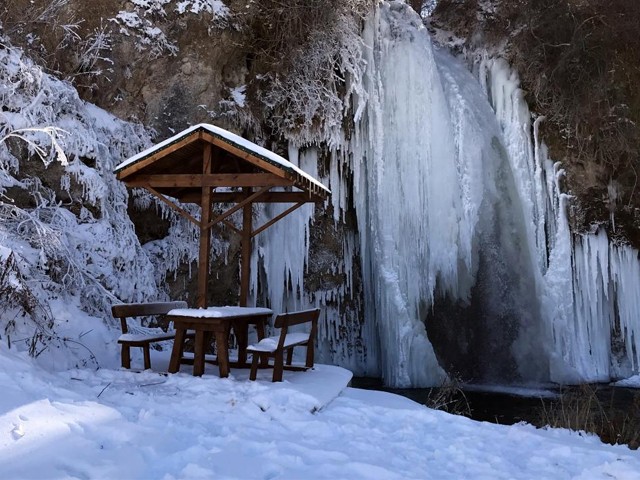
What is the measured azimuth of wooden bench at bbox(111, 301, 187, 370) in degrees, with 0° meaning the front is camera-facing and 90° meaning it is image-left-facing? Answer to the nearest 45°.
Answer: approximately 315°

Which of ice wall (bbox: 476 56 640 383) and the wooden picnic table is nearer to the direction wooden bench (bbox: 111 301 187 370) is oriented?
the wooden picnic table

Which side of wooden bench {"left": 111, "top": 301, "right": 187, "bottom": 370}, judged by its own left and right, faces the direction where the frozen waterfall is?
left

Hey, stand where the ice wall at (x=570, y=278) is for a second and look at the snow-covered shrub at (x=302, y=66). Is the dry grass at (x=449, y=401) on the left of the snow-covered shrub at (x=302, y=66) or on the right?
left

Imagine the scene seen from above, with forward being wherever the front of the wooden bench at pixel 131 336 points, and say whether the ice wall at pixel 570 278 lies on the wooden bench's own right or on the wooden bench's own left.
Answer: on the wooden bench's own left

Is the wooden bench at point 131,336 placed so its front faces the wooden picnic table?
yes

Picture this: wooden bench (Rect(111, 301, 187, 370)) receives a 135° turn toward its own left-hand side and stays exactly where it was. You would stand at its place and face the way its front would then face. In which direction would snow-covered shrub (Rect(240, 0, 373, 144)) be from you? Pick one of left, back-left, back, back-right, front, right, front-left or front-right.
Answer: front-right

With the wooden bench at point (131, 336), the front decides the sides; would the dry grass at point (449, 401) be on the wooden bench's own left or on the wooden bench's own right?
on the wooden bench's own left
